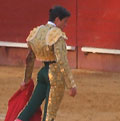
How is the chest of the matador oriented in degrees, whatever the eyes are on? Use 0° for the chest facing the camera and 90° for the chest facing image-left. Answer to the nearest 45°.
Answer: approximately 225°
